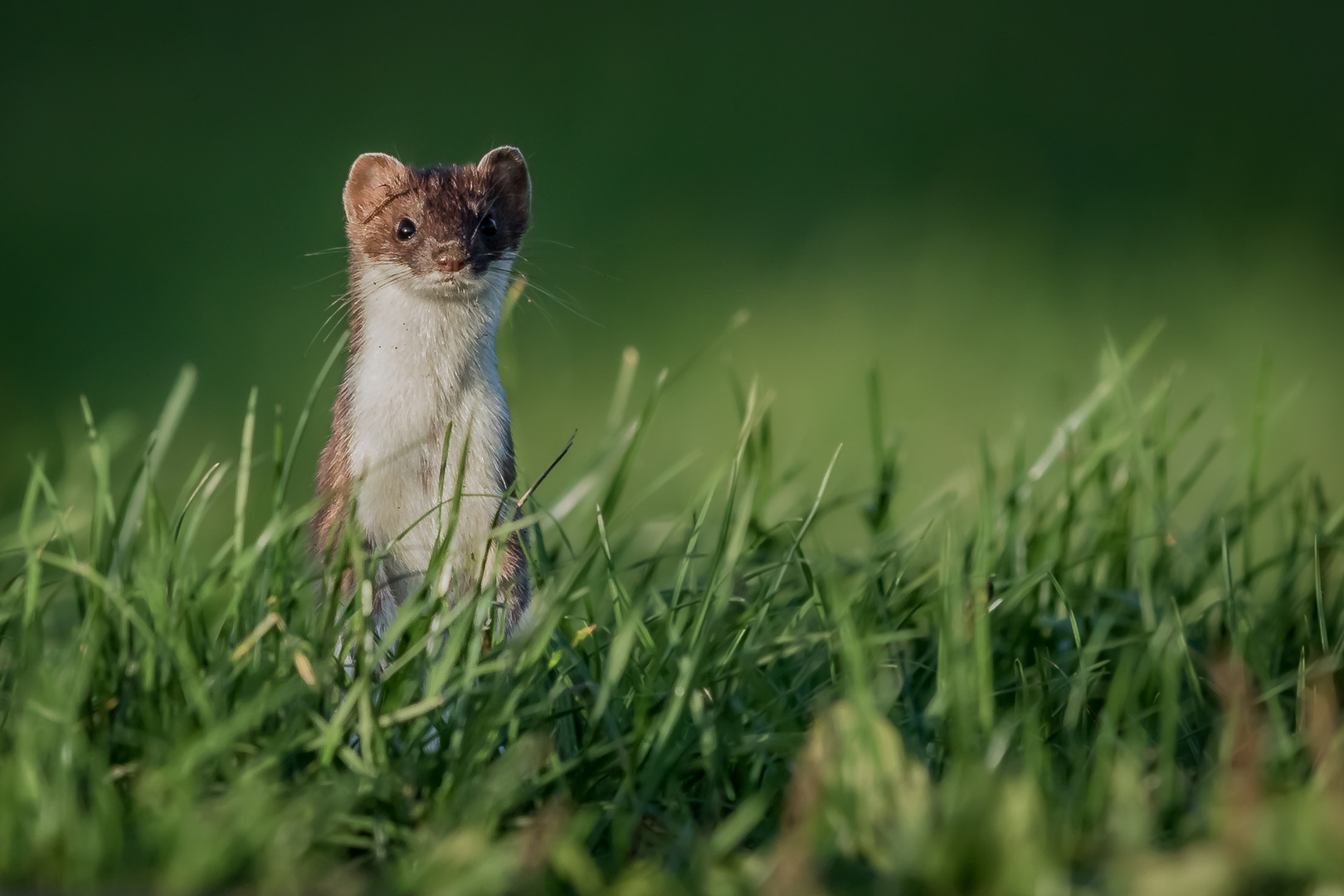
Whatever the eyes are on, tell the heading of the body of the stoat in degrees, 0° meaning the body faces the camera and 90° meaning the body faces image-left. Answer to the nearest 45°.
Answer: approximately 0°
